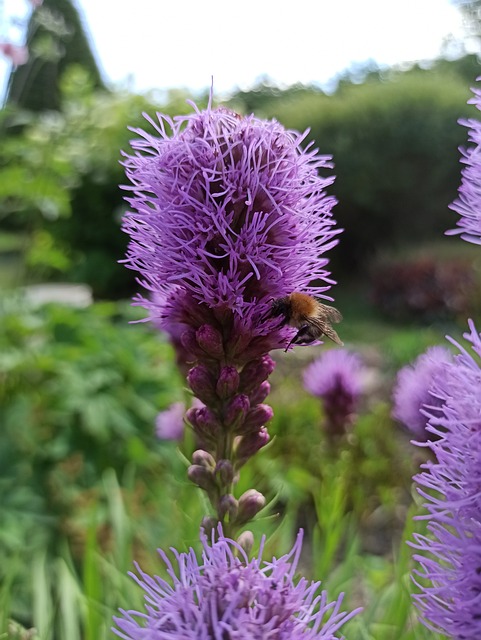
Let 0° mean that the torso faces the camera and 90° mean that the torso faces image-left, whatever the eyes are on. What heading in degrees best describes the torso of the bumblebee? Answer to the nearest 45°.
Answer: approximately 90°

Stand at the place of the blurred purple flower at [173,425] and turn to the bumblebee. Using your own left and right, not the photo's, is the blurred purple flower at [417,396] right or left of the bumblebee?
left

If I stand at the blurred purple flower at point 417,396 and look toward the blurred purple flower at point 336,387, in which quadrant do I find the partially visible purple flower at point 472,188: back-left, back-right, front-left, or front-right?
back-left

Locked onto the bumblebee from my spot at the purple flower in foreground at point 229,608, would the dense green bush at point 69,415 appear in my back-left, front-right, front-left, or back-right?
front-left

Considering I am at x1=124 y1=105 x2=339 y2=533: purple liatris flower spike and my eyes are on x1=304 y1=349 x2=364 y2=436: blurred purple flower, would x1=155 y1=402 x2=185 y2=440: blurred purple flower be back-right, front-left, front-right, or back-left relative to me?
front-left

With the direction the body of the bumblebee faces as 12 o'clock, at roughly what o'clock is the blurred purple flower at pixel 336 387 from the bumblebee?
The blurred purple flower is roughly at 3 o'clock from the bumblebee.

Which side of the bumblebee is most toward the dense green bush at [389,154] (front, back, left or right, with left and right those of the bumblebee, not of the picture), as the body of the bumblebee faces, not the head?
right
